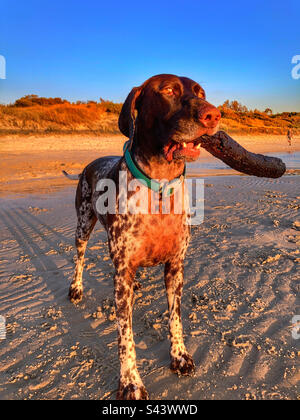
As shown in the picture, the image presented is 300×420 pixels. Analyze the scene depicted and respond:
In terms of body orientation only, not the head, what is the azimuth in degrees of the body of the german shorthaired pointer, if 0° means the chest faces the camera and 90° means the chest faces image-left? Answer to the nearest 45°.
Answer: approximately 315°
